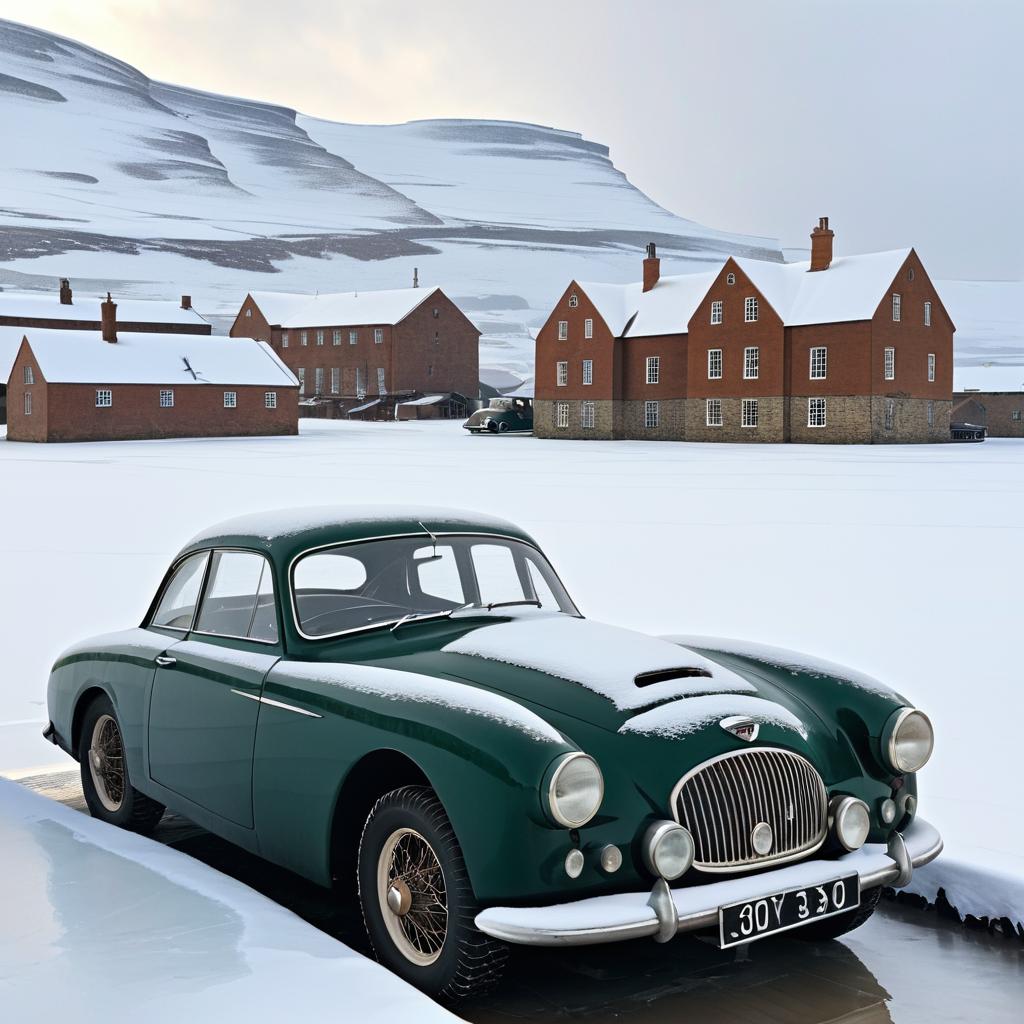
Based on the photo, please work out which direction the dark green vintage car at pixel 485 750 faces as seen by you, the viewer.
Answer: facing the viewer and to the right of the viewer
